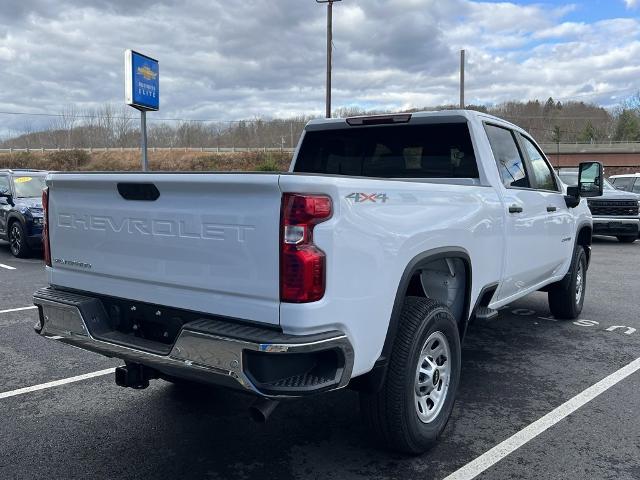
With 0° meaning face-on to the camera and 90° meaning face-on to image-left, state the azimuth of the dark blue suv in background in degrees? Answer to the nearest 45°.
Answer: approximately 315°

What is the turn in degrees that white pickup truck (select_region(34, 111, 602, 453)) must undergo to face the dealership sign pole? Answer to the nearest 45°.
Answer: approximately 45° to its left

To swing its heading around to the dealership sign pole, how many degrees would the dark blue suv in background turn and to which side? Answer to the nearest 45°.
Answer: approximately 90° to its left

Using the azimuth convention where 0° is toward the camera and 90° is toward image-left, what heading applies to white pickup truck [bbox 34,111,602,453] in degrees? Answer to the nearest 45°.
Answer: approximately 225°

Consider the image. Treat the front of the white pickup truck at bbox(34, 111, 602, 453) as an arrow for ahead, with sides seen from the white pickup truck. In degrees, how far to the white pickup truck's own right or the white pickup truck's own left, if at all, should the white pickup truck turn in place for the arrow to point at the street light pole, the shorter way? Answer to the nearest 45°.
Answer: approximately 45° to the white pickup truck's own left

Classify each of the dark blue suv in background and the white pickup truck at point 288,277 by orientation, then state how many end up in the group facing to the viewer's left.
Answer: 0

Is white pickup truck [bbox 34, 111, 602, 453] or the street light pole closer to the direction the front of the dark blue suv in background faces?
the white pickup truck
